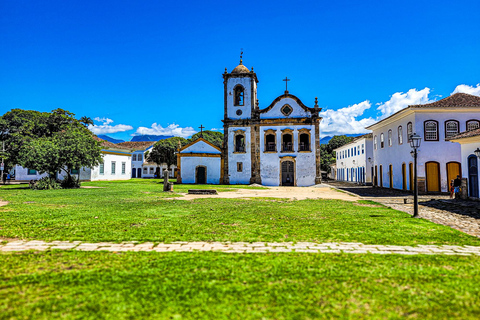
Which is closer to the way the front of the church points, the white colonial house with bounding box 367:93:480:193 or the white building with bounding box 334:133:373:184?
the white colonial house

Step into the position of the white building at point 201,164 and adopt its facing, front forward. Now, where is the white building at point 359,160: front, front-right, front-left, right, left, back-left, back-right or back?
left

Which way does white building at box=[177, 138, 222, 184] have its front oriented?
toward the camera

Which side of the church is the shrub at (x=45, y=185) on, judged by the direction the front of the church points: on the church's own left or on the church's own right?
on the church's own right

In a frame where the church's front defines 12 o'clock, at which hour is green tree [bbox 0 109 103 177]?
The green tree is roughly at 2 o'clock from the church.

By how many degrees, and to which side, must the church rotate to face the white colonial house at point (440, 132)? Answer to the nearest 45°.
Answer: approximately 45° to its left

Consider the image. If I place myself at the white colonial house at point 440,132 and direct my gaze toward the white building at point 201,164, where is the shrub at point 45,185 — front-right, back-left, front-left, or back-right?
front-left

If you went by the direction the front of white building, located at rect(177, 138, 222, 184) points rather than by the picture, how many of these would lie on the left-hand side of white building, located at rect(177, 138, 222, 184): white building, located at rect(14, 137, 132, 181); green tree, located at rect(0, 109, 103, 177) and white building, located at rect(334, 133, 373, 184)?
1

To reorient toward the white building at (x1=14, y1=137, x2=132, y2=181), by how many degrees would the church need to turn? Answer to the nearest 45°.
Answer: approximately 90° to its right

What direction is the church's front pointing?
toward the camera

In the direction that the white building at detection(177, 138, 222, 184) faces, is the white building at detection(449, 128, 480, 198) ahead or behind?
ahead

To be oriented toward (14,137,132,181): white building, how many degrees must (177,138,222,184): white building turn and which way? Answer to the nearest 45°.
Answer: approximately 135° to its right

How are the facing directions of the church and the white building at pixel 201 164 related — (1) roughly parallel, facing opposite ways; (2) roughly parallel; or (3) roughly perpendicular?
roughly parallel

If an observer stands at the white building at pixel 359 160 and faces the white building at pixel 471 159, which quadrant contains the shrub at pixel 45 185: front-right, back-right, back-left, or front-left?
front-right

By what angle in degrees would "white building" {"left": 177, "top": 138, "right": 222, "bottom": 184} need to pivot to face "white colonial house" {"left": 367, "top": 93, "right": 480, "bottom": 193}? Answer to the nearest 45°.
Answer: approximately 45° to its left
